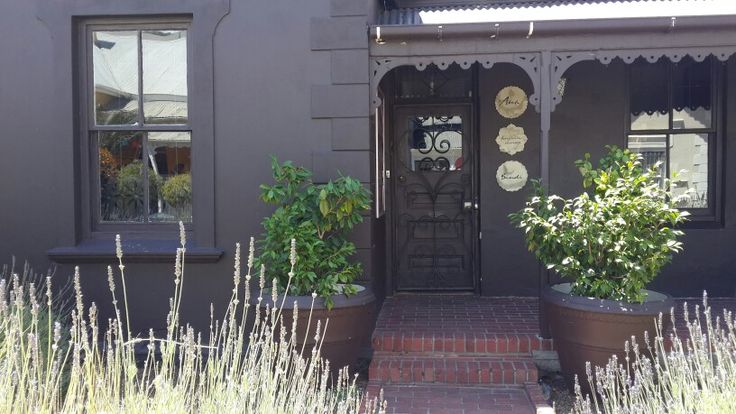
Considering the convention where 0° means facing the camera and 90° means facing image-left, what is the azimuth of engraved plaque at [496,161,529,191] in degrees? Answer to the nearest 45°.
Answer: approximately 0°

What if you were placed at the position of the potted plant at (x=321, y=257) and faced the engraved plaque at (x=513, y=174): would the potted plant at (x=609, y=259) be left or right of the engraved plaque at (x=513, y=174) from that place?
right

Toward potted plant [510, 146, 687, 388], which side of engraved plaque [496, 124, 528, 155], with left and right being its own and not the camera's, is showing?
front

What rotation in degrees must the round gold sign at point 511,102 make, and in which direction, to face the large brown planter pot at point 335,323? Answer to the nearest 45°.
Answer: approximately 45° to its right

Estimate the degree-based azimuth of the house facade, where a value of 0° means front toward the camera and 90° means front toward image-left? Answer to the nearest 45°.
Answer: approximately 0°

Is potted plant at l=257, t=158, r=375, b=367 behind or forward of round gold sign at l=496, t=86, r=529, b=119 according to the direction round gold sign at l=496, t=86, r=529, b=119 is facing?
forward
